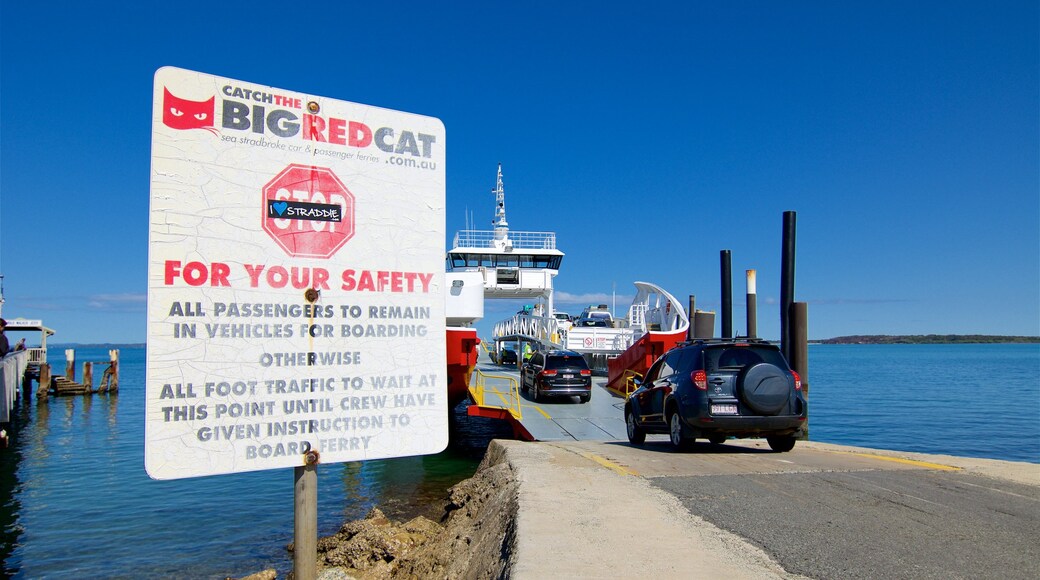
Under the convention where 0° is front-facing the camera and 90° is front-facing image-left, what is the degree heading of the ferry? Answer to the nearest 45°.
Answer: approximately 0°

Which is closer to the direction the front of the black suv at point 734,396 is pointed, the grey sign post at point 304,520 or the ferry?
the ferry

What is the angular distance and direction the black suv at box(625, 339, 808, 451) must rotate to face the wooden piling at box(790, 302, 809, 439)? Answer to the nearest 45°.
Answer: approximately 45° to its right

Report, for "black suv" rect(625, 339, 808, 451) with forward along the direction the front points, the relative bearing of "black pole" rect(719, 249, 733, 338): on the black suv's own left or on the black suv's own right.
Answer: on the black suv's own right

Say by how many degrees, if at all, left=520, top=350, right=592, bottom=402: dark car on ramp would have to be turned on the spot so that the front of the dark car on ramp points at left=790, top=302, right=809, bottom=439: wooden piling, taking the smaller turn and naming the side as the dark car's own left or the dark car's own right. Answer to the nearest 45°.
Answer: approximately 180°

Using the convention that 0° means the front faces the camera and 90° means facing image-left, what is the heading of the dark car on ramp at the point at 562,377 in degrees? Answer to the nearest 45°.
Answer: approximately 135°

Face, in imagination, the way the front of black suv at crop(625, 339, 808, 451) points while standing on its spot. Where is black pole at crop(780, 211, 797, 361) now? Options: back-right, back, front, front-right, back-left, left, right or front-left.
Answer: front-right

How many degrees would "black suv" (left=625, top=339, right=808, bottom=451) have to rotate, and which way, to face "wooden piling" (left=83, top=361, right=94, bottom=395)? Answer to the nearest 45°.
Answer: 0° — it already faces it

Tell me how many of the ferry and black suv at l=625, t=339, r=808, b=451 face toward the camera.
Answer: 1
